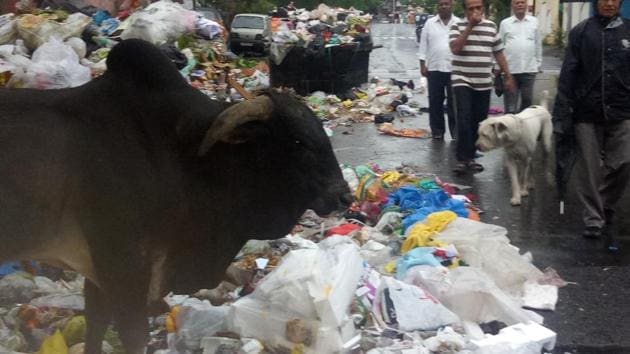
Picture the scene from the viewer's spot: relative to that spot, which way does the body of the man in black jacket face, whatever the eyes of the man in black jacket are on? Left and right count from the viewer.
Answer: facing the viewer

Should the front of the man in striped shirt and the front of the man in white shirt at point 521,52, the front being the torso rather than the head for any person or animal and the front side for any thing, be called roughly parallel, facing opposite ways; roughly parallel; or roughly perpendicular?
roughly parallel

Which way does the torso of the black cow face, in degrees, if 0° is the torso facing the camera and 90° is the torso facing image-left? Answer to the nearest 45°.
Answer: approximately 270°

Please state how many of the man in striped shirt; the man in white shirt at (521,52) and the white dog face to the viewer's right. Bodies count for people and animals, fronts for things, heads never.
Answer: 0

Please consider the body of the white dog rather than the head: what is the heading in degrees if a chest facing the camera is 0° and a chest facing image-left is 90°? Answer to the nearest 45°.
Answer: approximately 45°

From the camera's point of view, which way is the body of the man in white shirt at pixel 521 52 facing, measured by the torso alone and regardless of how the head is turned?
toward the camera

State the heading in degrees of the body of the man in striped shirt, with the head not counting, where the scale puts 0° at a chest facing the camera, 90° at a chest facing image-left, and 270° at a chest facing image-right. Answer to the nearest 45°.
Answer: approximately 0°

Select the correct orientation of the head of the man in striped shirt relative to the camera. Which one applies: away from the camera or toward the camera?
toward the camera

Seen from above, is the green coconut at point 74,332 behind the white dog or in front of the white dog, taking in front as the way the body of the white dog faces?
in front

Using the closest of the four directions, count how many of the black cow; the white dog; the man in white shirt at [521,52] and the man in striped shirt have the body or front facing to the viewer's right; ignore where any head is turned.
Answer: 1
